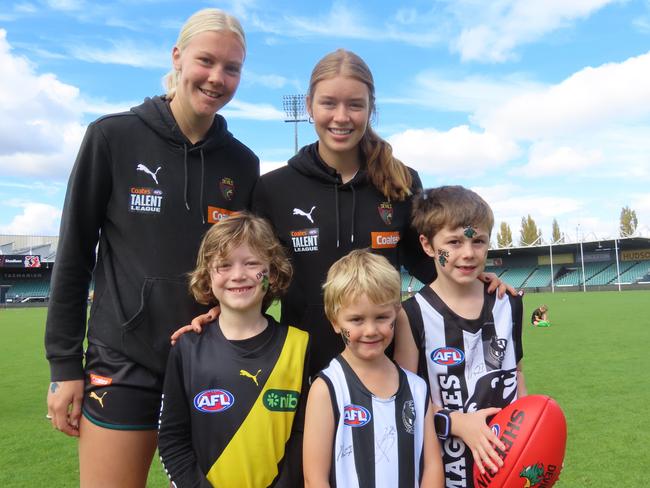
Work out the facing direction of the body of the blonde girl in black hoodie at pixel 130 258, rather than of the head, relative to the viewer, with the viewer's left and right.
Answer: facing the viewer and to the right of the viewer

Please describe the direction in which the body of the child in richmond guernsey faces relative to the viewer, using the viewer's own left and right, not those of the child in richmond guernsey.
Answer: facing the viewer

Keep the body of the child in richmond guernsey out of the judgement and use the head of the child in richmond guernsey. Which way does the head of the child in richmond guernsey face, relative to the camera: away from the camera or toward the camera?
toward the camera

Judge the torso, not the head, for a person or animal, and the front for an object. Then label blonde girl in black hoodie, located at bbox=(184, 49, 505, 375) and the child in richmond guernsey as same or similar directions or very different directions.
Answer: same or similar directions

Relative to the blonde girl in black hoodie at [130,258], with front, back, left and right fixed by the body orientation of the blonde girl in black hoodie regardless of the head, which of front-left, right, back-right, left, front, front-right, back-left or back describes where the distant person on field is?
left

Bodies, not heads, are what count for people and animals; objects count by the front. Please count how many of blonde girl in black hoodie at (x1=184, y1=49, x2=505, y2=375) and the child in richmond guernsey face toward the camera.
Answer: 2

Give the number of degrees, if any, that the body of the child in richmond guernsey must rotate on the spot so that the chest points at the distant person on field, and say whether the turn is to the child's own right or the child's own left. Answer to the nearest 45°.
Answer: approximately 135° to the child's own left

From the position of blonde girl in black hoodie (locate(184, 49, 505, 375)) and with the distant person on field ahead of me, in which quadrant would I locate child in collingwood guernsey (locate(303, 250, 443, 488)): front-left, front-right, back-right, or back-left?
back-right

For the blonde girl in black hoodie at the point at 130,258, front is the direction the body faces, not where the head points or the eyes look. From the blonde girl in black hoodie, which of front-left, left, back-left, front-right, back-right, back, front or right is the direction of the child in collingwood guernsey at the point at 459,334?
front-left

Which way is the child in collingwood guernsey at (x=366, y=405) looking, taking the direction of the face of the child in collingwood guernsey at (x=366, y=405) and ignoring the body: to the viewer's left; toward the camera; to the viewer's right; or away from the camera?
toward the camera

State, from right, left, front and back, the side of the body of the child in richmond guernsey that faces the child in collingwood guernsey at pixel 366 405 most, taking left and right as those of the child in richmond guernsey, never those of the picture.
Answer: left

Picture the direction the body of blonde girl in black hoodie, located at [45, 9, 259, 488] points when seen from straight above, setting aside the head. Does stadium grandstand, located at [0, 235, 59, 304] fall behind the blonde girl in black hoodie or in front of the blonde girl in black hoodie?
behind
